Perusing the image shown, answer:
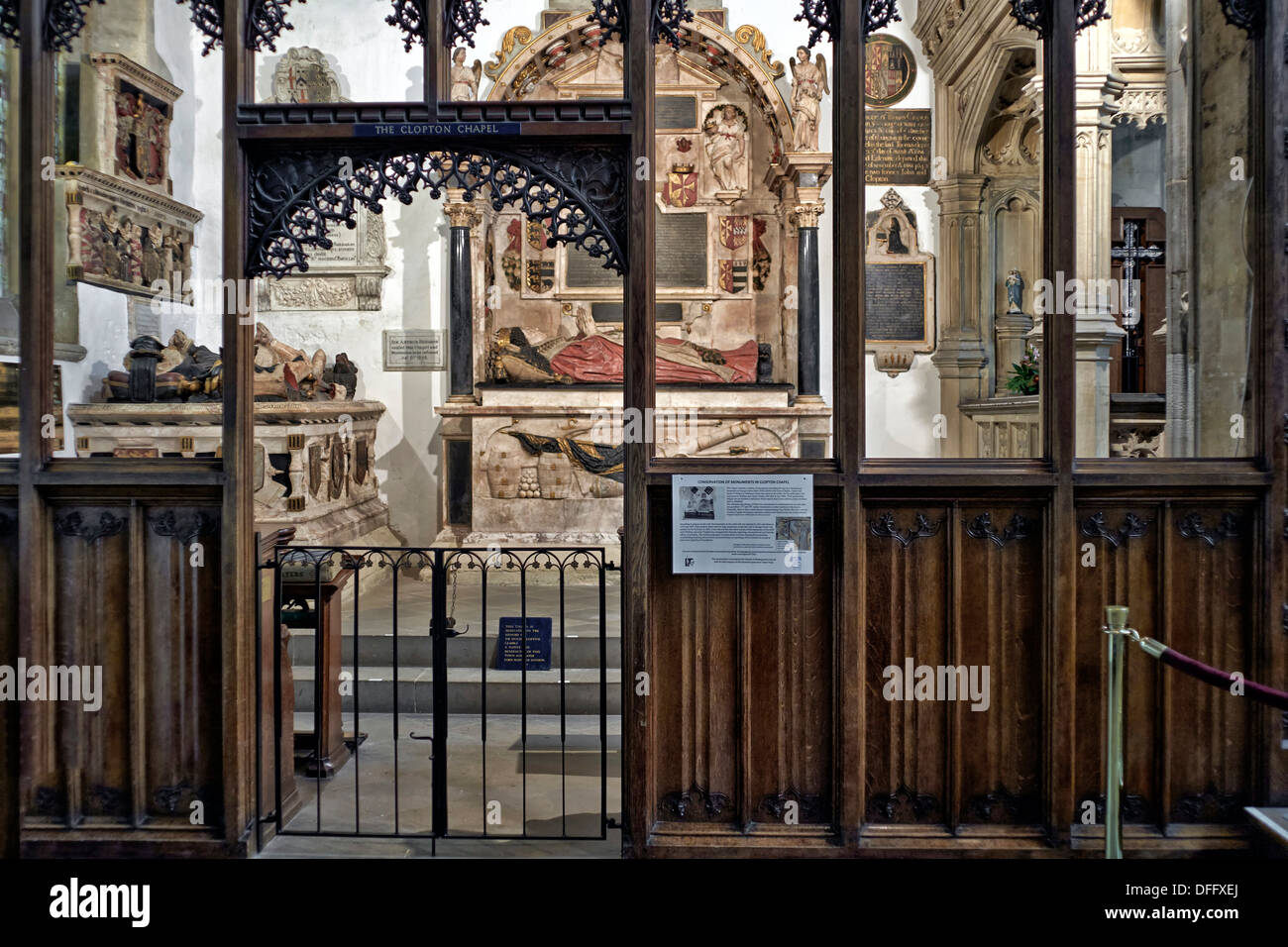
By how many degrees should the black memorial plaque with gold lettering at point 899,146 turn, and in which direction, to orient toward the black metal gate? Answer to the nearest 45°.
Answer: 0° — it already faces it

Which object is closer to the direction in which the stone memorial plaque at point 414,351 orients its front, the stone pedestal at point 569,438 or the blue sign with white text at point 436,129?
the blue sign with white text

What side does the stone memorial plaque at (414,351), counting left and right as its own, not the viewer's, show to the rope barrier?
front

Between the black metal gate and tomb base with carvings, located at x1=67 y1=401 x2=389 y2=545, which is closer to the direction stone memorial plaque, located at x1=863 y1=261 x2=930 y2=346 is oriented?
the black metal gate

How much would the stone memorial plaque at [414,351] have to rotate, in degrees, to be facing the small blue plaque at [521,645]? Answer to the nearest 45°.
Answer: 0° — it already faces it

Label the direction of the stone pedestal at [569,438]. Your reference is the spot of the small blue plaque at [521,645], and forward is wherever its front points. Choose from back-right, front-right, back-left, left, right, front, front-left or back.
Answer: back

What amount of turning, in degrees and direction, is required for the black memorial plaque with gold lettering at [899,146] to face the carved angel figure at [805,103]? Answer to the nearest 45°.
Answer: approximately 45° to its right

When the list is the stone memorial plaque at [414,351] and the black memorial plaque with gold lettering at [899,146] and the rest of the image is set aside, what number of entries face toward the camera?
2

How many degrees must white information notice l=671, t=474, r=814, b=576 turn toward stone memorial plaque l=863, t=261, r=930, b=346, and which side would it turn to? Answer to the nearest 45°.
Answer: approximately 180°

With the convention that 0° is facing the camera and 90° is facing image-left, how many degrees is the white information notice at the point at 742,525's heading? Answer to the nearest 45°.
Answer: approximately 0°

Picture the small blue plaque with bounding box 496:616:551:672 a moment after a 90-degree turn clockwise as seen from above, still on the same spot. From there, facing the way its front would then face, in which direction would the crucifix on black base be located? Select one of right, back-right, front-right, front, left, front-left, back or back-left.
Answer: back-right
